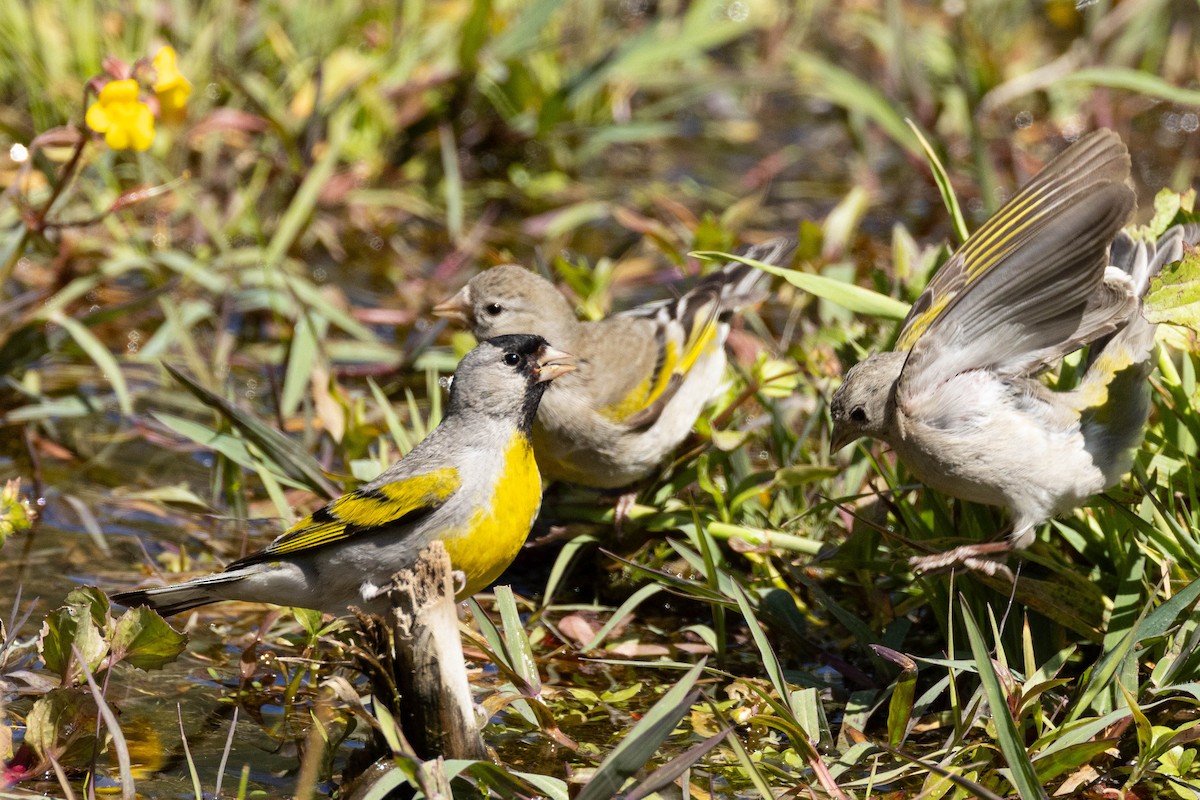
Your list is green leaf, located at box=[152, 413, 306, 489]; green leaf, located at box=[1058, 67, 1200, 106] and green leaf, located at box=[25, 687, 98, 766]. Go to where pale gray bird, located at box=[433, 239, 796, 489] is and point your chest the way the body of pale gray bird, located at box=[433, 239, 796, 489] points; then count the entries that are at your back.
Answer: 1

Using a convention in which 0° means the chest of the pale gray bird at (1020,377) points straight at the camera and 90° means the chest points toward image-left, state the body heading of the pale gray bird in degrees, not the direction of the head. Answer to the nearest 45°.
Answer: approximately 90°

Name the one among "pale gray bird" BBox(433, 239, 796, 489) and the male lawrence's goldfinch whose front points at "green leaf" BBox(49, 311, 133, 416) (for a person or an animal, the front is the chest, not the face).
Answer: the pale gray bird

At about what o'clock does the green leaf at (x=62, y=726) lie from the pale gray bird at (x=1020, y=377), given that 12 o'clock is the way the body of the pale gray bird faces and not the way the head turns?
The green leaf is roughly at 11 o'clock from the pale gray bird.

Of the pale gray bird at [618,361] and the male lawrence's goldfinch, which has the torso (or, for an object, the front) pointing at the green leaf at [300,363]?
the pale gray bird

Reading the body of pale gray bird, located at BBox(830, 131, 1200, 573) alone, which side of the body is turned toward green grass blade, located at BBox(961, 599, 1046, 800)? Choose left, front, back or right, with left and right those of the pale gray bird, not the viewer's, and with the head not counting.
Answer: left

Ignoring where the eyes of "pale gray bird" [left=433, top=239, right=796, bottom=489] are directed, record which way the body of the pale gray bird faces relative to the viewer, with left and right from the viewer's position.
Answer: facing to the left of the viewer

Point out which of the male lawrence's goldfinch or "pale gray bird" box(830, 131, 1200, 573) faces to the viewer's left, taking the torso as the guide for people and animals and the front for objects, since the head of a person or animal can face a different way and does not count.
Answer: the pale gray bird

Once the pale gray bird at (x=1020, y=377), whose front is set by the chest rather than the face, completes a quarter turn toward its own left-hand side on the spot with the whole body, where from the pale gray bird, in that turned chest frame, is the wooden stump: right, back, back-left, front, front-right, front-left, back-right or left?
front-right

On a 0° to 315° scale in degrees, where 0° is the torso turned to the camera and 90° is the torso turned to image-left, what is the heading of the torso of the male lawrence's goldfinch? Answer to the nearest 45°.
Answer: approximately 270°

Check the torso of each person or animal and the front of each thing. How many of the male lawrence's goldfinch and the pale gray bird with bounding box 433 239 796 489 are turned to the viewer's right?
1

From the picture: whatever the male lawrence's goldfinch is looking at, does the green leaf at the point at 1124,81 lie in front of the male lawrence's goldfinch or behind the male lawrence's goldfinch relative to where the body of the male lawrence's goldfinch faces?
in front

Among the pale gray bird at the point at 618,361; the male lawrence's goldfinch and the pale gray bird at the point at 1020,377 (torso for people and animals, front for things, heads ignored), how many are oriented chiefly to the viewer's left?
2
